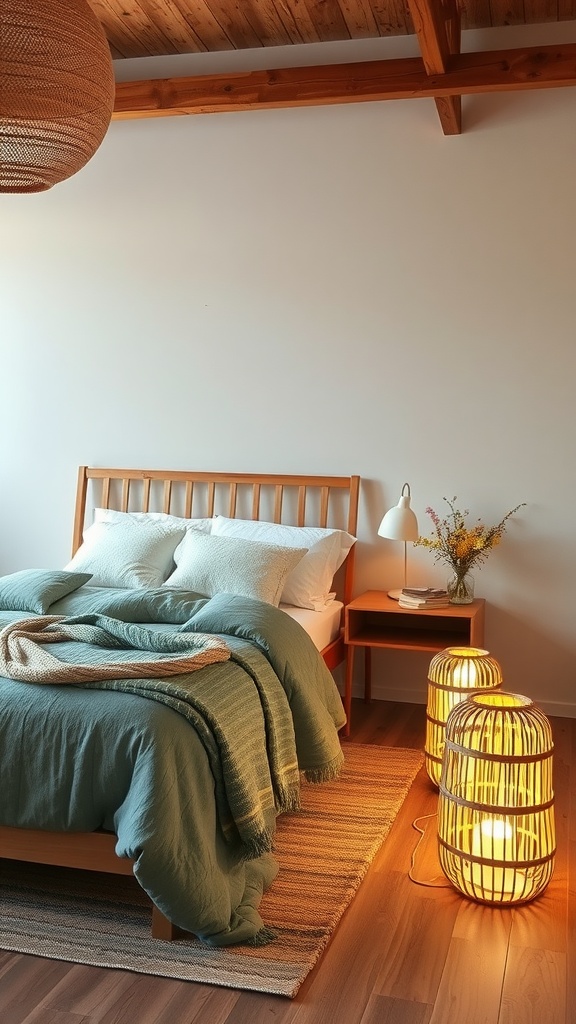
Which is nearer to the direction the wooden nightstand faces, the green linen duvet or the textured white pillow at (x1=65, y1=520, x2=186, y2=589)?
the green linen duvet

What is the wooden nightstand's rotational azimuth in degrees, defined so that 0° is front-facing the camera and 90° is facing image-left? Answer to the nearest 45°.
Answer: approximately 0°

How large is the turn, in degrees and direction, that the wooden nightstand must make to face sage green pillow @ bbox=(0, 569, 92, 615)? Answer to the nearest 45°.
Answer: approximately 45° to its right

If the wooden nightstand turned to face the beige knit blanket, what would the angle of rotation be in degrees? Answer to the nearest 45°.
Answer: approximately 45° to its right

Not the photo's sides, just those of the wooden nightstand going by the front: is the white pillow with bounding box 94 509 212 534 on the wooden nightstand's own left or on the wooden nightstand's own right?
on the wooden nightstand's own right
